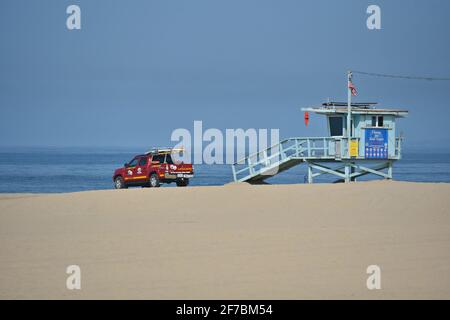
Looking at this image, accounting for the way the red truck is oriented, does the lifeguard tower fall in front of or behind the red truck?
behind

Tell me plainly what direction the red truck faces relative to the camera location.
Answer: facing away from the viewer and to the left of the viewer
